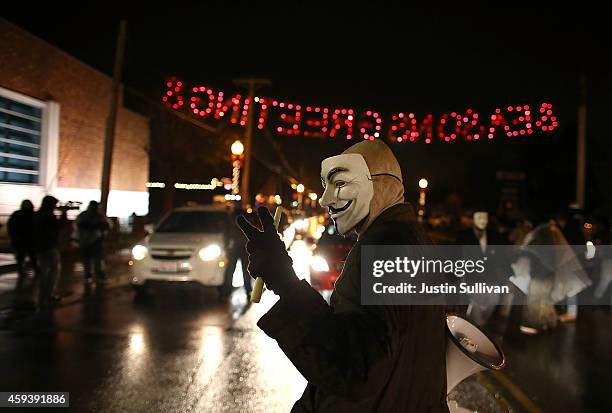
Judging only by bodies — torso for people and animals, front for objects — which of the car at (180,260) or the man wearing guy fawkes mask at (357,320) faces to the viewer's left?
the man wearing guy fawkes mask

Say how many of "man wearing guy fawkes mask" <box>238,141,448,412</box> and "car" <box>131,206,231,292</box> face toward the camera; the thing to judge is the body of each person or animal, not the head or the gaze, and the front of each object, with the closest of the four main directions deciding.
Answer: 1

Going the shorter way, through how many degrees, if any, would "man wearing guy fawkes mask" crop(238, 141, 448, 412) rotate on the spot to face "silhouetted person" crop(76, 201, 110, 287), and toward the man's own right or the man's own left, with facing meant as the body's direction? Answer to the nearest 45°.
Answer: approximately 45° to the man's own right

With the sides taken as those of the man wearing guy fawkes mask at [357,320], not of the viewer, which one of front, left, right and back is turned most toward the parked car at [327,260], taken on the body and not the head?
right

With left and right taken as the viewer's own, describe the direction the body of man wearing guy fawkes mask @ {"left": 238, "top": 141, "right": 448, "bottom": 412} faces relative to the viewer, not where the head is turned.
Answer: facing to the left of the viewer

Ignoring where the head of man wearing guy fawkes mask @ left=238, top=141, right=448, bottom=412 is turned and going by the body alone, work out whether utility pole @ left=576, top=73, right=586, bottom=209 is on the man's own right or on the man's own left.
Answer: on the man's own right

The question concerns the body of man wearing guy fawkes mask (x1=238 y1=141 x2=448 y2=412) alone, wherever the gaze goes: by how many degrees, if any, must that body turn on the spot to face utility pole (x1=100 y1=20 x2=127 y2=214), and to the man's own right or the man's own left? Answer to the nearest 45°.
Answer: approximately 45° to the man's own right

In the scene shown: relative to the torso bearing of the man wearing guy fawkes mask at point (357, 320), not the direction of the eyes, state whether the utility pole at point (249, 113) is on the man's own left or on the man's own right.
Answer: on the man's own right

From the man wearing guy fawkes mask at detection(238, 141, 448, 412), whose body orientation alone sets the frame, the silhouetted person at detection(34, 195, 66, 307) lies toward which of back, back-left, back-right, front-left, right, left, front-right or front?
front-right

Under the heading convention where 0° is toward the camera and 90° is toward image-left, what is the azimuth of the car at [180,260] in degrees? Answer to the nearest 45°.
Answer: approximately 0°
